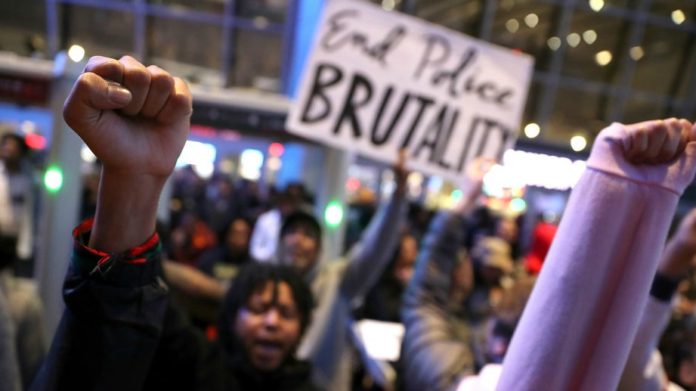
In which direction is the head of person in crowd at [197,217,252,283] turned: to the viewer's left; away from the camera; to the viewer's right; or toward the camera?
toward the camera
